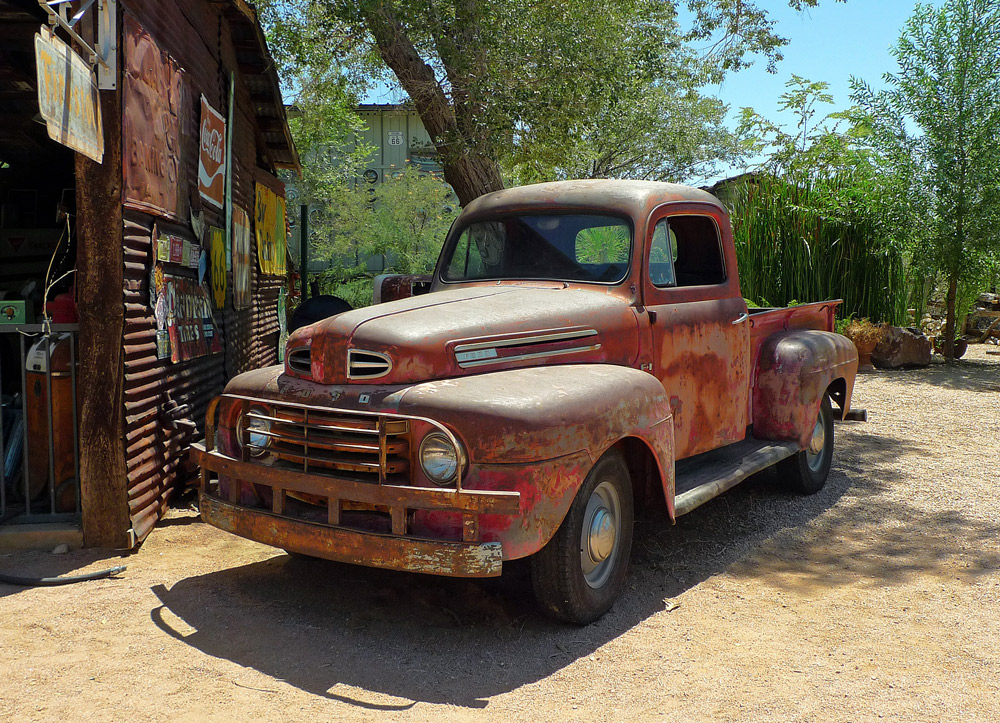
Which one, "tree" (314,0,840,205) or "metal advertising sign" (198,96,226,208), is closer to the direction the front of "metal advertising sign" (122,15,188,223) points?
the tree

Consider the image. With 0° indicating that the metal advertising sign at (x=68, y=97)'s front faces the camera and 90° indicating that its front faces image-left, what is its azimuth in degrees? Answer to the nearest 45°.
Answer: approximately 315°

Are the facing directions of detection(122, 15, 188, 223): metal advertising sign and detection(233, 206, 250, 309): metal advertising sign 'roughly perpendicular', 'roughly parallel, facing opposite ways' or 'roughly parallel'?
roughly parallel

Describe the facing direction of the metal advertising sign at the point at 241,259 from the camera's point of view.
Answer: facing the viewer and to the right of the viewer

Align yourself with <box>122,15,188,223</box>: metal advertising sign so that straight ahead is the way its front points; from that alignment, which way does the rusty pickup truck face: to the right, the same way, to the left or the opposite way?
to the right

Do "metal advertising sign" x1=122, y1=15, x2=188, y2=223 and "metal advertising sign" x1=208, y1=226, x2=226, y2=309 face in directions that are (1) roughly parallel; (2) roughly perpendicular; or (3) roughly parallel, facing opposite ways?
roughly parallel

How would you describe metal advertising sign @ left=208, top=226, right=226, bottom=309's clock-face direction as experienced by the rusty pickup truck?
The metal advertising sign is roughly at 3 o'clock from the rusty pickup truck.

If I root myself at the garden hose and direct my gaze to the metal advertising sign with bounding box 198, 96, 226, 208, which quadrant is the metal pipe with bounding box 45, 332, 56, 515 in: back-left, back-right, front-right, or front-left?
front-left

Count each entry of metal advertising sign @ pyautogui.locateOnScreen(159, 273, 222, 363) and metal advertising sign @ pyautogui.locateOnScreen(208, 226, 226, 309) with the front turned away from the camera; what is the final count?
0

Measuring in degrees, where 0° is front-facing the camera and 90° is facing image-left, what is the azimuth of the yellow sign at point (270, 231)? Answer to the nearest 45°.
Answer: approximately 315°

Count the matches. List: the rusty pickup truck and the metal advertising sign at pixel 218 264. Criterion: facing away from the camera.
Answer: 0

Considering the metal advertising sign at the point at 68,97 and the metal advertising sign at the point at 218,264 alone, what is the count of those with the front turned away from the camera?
0

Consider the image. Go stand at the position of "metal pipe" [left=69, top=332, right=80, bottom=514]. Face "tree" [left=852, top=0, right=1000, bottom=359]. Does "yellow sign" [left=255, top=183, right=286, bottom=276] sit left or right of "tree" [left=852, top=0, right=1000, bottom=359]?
left

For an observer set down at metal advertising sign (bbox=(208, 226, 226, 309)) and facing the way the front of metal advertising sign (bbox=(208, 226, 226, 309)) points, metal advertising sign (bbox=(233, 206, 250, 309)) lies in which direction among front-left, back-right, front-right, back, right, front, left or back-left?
back-left

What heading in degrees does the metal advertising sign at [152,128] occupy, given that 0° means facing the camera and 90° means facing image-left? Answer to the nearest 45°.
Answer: approximately 315°
